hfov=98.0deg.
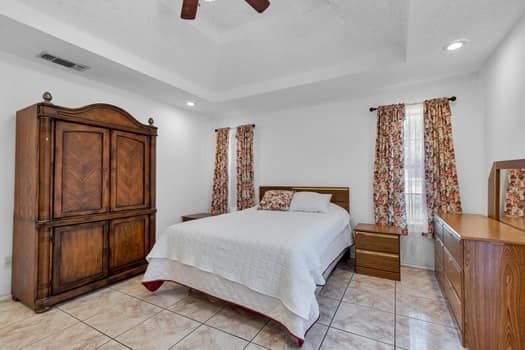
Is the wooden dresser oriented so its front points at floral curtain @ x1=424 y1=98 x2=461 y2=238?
no

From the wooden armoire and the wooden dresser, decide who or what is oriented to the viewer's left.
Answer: the wooden dresser

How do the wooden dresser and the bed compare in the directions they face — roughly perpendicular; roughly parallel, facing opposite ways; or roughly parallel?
roughly perpendicular

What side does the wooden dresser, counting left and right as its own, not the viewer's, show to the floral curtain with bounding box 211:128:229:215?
front

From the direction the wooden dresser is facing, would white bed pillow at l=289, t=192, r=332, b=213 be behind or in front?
in front

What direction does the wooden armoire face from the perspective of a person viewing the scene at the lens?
facing the viewer and to the right of the viewer

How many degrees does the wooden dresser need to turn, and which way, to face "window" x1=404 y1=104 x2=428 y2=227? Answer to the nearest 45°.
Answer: approximately 45° to its right

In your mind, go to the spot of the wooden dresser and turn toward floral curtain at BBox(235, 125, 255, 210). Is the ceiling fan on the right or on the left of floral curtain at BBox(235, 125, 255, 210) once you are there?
left

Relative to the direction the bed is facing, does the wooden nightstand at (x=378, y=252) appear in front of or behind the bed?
behind

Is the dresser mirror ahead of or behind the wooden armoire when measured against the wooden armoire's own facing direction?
ahead

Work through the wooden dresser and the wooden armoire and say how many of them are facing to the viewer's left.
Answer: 1

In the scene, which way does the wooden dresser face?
to the viewer's left

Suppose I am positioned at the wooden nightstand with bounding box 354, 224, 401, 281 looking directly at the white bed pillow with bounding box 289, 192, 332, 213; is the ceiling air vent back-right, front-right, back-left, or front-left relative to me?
front-left

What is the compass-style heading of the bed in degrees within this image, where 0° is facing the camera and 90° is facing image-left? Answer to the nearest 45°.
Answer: approximately 45°

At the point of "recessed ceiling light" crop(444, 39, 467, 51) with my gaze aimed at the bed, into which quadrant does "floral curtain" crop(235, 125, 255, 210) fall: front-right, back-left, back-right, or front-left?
front-right

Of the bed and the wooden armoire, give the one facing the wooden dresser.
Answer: the wooden armoire

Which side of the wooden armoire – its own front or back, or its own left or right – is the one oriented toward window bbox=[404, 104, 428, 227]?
front
